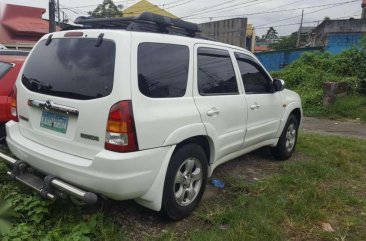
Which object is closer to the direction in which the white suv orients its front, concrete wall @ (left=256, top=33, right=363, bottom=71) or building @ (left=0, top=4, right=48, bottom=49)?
the concrete wall

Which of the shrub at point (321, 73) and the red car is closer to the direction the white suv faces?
the shrub

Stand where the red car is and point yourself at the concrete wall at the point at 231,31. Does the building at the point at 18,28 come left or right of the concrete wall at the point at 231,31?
left

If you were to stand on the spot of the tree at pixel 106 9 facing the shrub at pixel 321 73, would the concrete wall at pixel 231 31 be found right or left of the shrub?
left

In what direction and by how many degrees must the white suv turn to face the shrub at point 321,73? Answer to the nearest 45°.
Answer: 0° — it already faces it

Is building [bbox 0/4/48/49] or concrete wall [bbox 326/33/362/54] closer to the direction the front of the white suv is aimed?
the concrete wall

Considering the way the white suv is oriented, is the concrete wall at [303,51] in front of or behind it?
in front

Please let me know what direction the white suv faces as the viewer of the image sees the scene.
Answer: facing away from the viewer and to the right of the viewer

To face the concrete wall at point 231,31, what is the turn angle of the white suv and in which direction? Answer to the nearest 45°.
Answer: approximately 45° to its left

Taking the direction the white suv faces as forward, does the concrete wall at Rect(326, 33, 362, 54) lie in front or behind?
in front

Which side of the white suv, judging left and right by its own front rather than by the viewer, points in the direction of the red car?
left

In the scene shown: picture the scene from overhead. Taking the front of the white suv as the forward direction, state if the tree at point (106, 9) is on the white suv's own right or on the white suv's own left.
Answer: on the white suv's own left
